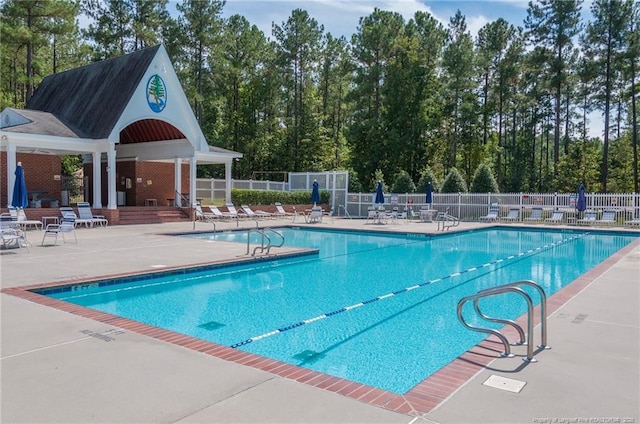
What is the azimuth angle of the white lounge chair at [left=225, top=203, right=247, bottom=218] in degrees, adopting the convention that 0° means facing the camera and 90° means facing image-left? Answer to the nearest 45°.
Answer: approximately 315°

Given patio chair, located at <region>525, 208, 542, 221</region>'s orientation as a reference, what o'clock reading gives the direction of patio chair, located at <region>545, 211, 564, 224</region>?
patio chair, located at <region>545, 211, 564, 224</region> is roughly at 8 o'clock from patio chair, located at <region>525, 208, 542, 221</region>.

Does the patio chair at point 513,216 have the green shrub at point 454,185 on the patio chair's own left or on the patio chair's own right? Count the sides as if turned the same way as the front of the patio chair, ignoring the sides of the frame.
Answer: on the patio chair's own right

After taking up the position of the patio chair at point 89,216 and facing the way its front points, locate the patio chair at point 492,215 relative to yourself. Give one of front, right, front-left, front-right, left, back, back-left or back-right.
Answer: front-left

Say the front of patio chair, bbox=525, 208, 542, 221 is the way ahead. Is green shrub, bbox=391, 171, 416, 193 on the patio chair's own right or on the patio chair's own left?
on the patio chair's own right

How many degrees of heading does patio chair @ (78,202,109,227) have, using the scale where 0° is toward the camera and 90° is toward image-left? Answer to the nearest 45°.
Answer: approximately 315°

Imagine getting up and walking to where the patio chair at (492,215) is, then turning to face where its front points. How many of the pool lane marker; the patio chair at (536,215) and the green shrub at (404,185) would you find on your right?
1

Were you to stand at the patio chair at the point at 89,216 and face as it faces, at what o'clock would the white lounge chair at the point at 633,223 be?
The white lounge chair is roughly at 11 o'clock from the patio chair.

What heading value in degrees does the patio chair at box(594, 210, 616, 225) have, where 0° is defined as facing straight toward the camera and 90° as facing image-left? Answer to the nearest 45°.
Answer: approximately 45°
